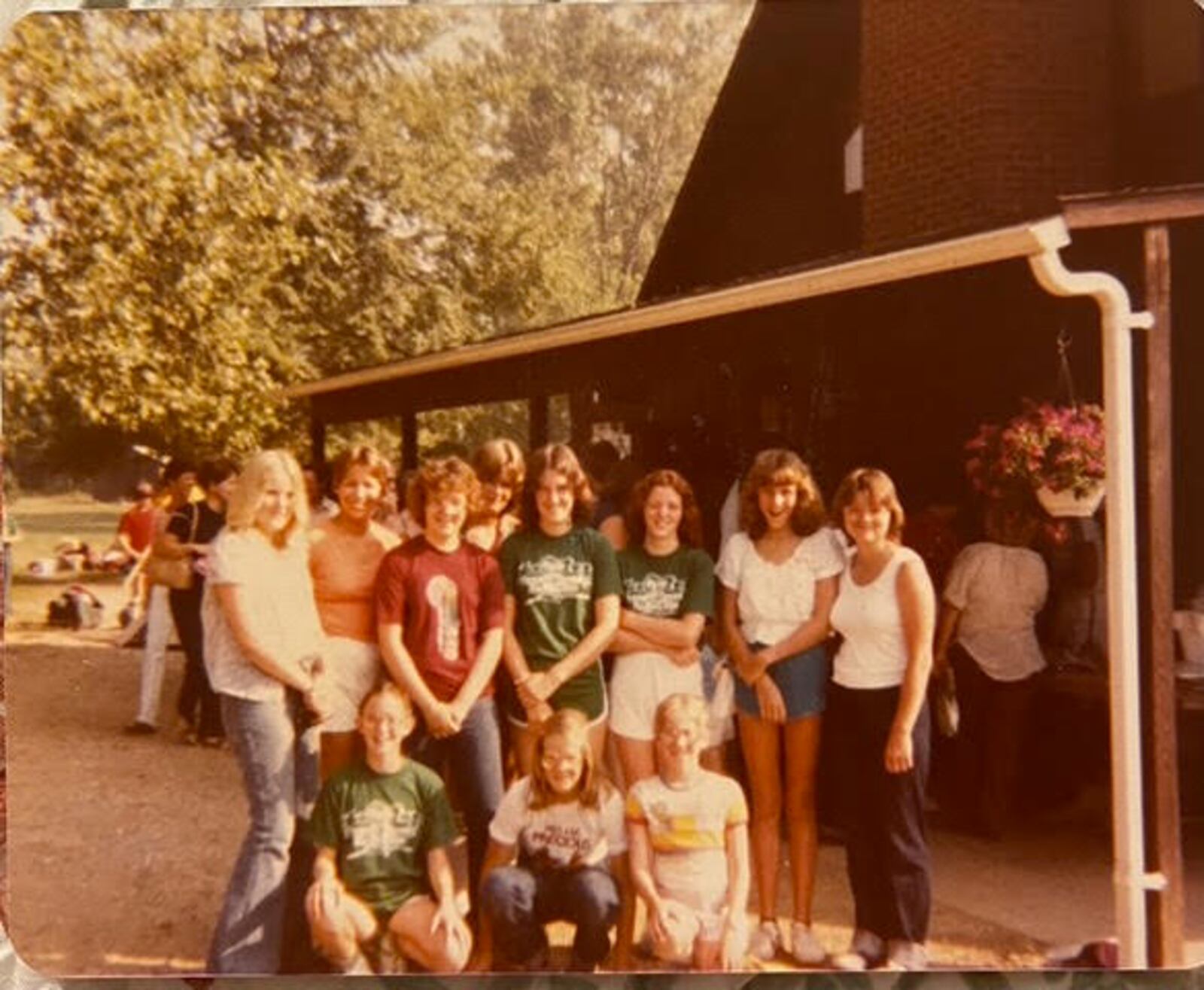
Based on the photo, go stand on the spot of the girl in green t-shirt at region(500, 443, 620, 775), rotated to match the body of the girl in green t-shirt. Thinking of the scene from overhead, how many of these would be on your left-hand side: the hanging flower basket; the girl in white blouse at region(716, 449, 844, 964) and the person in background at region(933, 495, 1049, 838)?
3

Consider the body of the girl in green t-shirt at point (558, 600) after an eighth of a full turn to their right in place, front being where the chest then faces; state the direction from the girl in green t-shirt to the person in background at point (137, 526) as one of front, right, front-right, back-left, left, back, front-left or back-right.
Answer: front-right

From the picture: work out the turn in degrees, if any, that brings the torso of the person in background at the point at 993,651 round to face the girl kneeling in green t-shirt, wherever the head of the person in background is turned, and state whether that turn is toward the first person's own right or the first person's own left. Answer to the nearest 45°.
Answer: approximately 135° to the first person's own left

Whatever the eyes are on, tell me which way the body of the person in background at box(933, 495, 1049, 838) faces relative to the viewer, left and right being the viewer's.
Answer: facing away from the viewer

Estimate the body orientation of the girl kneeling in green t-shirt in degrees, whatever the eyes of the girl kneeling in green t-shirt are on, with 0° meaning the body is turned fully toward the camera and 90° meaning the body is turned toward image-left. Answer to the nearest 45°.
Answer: approximately 0°

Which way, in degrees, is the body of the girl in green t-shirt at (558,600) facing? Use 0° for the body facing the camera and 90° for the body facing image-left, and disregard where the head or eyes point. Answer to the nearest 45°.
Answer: approximately 0°

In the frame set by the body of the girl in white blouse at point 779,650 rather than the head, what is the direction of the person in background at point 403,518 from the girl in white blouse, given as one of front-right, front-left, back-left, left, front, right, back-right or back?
right

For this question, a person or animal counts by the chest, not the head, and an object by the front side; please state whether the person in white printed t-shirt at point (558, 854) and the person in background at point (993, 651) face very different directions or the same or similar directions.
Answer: very different directions
